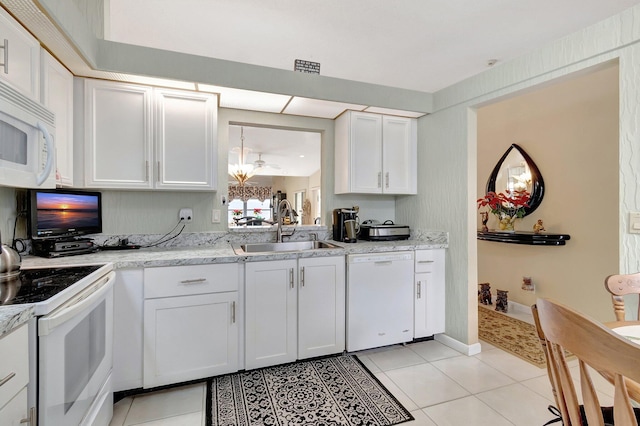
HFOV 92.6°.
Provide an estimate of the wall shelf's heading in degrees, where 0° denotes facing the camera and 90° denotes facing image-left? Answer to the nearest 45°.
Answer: approximately 45°

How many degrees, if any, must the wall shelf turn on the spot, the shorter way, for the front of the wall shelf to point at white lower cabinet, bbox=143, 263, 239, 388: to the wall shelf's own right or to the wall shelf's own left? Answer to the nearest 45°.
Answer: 0° — it already faces it

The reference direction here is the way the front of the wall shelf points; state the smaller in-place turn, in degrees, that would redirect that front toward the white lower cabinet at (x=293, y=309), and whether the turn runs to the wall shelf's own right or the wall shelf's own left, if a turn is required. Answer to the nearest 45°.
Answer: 0° — it already faces it

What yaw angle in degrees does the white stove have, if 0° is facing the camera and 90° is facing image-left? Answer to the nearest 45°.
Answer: approximately 315°

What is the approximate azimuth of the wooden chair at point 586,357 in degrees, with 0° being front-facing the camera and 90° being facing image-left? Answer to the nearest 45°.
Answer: approximately 225°

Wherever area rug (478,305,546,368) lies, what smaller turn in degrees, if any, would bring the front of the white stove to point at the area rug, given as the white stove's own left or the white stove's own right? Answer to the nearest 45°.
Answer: approximately 45° to the white stove's own left

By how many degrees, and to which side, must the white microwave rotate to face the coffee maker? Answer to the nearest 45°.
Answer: approximately 45° to its left

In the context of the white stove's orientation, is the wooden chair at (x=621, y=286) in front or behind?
in front

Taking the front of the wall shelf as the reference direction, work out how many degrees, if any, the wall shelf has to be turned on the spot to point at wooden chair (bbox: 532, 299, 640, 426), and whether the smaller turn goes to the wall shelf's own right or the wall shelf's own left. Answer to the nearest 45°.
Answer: approximately 45° to the wall shelf's own left

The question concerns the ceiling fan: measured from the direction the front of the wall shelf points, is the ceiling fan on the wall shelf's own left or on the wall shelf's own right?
on the wall shelf's own right

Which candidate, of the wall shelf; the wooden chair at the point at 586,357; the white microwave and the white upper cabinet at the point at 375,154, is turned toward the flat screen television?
the wall shelf

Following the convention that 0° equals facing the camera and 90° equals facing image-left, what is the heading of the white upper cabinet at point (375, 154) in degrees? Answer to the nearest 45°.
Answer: approximately 315°

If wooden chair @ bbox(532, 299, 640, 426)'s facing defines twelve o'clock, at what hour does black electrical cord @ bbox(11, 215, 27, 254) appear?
The black electrical cord is roughly at 7 o'clock from the wooden chair.
